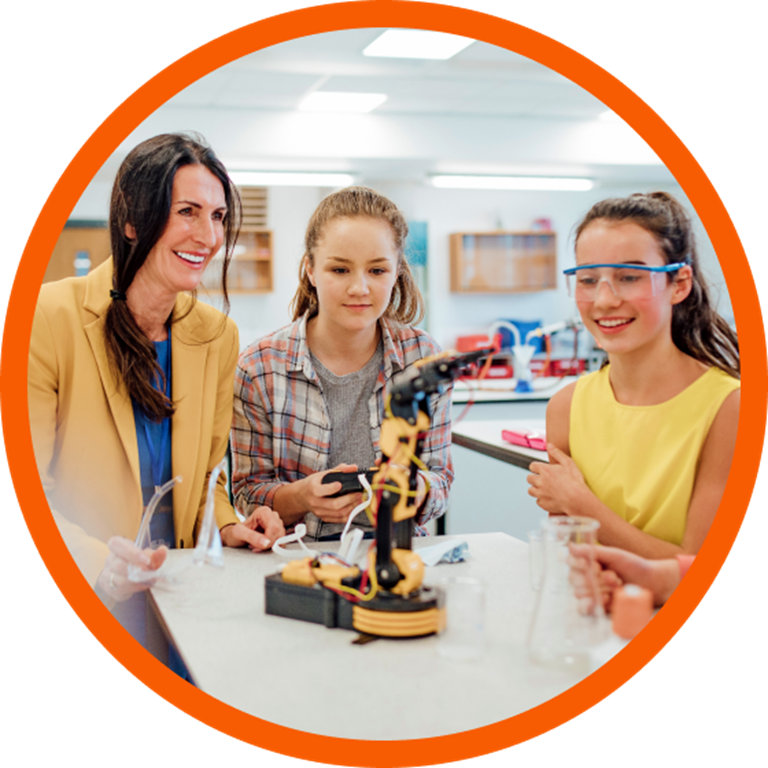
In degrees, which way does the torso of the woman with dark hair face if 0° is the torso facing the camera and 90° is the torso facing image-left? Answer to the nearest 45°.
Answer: approximately 315°

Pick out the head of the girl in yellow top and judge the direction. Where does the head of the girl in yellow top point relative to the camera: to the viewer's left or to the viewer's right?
to the viewer's left

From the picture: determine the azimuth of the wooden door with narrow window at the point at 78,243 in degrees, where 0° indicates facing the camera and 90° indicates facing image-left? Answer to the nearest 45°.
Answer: approximately 0°

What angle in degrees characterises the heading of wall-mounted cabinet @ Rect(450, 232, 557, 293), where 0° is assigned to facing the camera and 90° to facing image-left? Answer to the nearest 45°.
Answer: approximately 0°

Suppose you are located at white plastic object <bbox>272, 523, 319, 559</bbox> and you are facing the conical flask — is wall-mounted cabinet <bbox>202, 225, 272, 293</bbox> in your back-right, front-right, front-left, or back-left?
back-left
